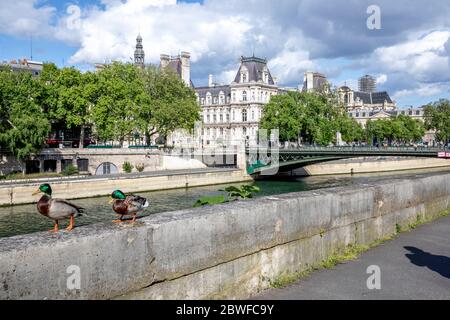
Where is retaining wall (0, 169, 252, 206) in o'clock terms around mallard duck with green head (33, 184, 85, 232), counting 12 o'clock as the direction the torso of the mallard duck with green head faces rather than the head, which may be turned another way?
The retaining wall is roughly at 3 o'clock from the mallard duck with green head.

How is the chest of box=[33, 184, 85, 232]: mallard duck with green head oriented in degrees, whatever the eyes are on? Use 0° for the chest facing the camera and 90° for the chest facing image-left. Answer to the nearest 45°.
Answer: approximately 90°

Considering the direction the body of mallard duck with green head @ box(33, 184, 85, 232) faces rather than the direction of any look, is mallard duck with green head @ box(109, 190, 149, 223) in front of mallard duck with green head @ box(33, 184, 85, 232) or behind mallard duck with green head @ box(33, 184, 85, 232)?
behind
